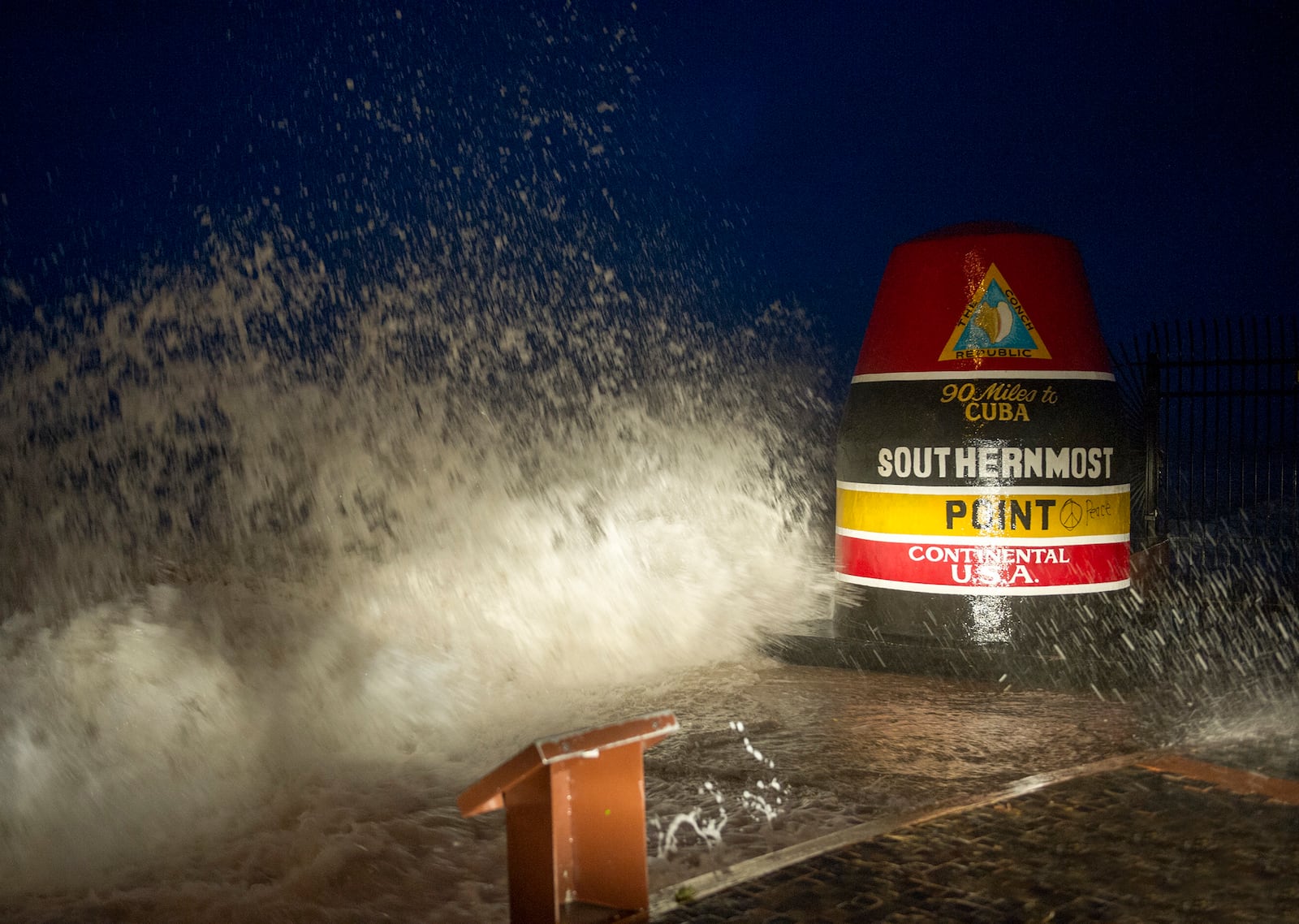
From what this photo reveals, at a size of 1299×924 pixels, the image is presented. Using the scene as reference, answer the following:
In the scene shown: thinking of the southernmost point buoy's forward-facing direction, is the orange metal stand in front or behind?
in front

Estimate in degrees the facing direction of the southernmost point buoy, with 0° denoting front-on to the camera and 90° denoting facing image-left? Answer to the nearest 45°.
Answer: approximately 0°
